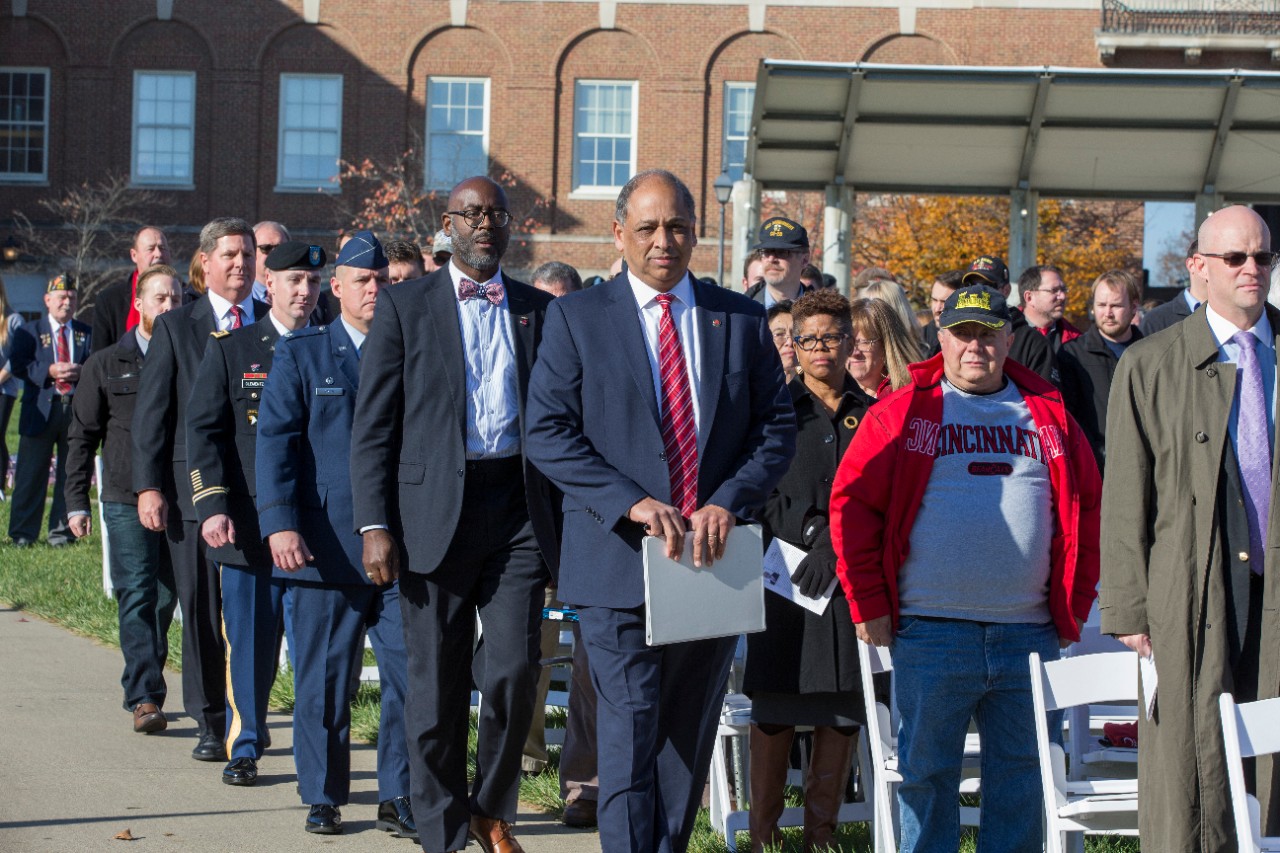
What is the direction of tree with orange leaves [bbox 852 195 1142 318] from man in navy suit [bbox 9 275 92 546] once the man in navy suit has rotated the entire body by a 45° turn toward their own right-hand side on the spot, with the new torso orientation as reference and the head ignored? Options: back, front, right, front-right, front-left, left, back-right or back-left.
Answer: back-left

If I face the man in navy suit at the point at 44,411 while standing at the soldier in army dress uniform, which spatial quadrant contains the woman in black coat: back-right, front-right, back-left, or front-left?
back-right

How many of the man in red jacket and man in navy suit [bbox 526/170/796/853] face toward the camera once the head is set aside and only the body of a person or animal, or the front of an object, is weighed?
2

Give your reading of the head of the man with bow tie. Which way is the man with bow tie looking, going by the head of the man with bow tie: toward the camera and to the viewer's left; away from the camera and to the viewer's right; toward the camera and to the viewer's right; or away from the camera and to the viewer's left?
toward the camera and to the viewer's right

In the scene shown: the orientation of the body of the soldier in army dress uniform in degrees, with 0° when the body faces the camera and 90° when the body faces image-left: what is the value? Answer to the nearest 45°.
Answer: approximately 315°

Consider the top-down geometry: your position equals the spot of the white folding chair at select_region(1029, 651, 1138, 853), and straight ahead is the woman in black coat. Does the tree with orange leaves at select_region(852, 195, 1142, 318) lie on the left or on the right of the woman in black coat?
right

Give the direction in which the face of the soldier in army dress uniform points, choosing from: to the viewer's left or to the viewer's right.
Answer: to the viewer's right

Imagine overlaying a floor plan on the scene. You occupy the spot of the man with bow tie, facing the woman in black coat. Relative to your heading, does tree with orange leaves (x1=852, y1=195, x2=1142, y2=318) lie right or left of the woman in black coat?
left
